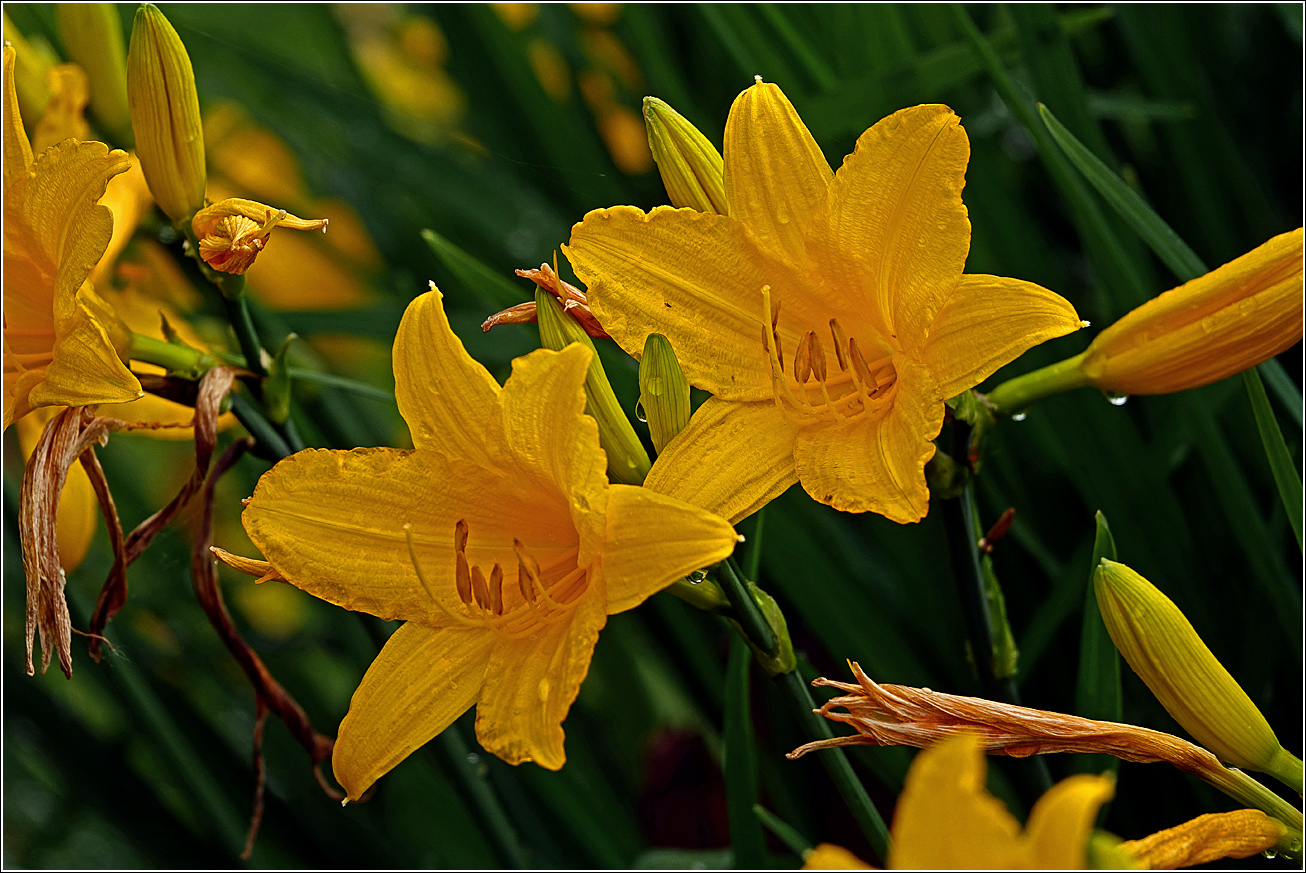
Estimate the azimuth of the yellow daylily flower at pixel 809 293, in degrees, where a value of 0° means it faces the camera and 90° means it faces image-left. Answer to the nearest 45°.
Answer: approximately 45°
